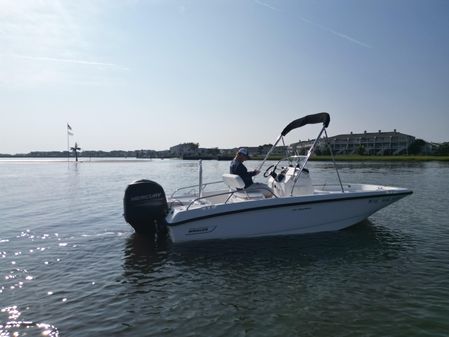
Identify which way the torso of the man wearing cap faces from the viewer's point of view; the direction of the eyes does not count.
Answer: to the viewer's right
